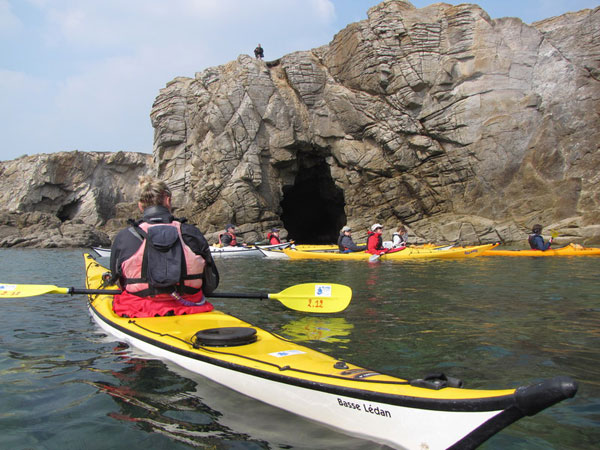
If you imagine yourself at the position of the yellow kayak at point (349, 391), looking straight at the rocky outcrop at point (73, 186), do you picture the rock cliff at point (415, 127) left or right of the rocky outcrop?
right

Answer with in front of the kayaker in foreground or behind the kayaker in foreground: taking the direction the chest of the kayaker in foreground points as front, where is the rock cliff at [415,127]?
in front

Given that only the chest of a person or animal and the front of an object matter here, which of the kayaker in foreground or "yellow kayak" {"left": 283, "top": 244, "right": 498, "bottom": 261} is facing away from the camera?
the kayaker in foreground

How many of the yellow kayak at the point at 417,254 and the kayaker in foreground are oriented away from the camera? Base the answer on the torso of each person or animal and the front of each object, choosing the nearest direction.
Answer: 1

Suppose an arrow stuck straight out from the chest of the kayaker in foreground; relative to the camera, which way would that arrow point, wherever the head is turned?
away from the camera
